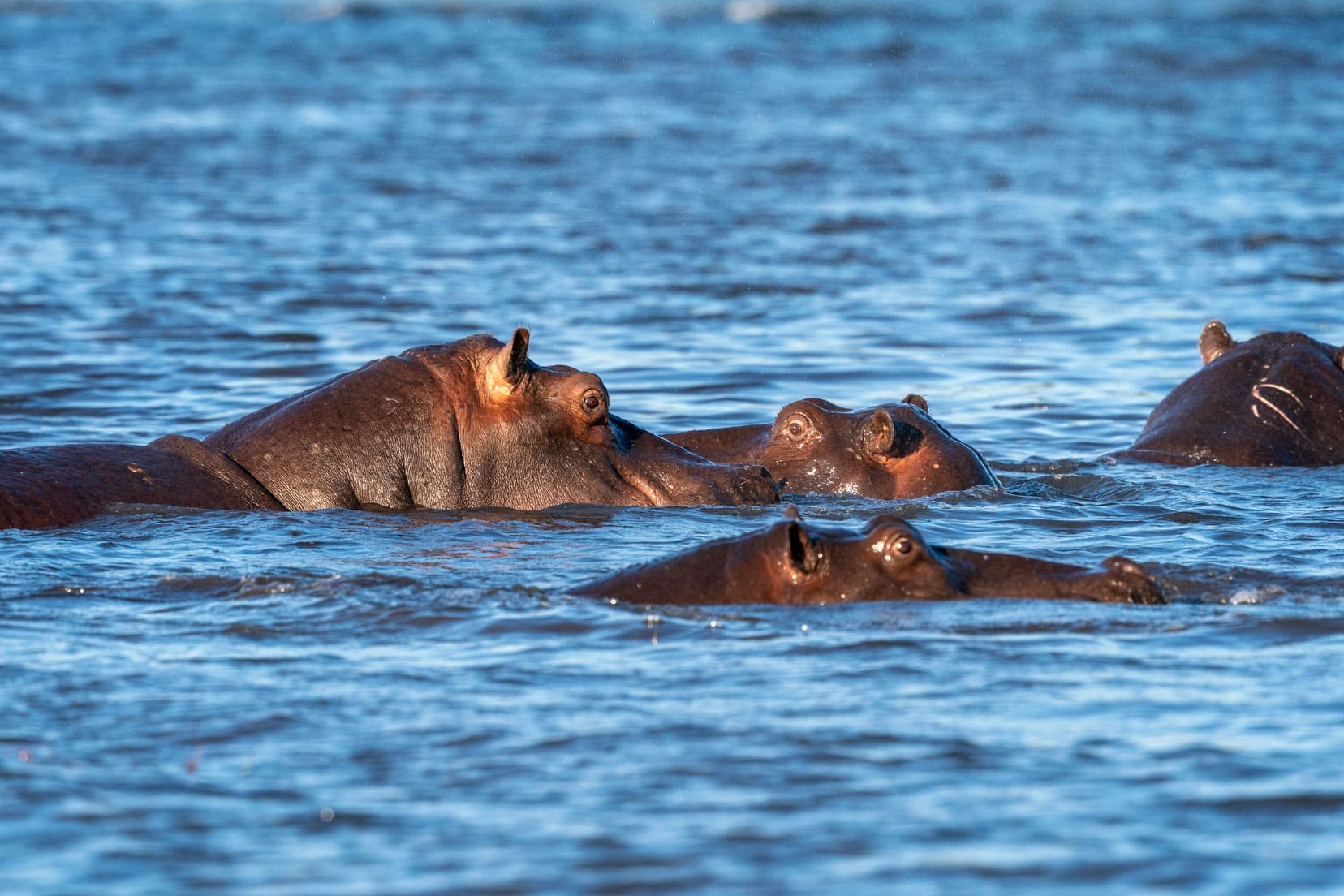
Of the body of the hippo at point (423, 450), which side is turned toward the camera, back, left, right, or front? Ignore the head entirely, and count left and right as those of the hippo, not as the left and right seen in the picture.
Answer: right

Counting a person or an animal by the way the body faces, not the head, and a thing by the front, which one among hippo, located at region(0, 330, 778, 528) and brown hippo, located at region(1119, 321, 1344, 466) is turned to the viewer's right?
the hippo

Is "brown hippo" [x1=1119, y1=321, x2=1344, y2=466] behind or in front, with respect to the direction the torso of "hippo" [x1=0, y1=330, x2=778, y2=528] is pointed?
in front
